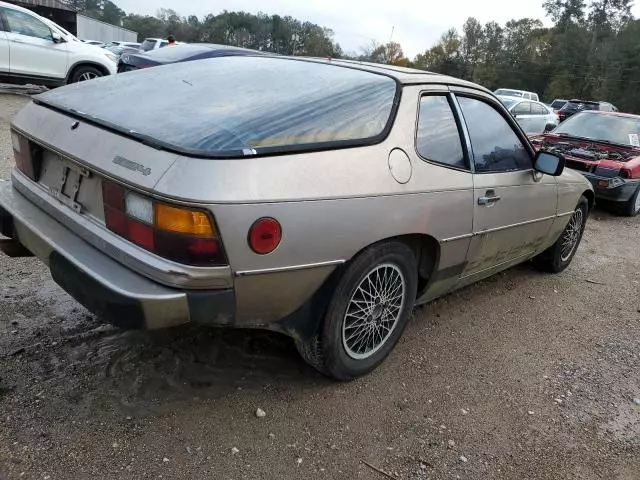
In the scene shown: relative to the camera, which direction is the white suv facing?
to the viewer's right

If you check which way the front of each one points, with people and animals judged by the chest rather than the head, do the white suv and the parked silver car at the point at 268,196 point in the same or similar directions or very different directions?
same or similar directions

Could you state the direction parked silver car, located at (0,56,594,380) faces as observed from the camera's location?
facing away from the viewer and to the right of the viewer

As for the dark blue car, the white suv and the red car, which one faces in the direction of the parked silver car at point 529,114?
the white suv

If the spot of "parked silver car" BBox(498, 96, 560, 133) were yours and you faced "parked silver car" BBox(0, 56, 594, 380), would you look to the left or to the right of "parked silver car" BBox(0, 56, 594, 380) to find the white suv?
right

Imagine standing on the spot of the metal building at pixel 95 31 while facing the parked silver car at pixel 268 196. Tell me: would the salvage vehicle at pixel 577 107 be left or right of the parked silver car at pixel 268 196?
left

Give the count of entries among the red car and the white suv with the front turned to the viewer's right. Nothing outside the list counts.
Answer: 1

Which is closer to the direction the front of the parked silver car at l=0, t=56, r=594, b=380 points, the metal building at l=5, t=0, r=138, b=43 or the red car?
the red car

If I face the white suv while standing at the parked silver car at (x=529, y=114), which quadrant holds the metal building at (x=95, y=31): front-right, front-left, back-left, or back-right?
front-right

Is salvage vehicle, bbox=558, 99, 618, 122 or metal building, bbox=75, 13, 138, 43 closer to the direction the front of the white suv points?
the salvage vehicle

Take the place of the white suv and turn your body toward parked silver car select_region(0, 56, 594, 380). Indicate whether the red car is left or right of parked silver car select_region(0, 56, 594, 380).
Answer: left
